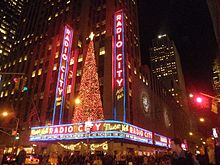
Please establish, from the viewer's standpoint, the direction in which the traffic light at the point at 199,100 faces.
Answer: facing the viewer

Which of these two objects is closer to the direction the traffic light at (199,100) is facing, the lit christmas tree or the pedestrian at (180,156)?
the pedestrian

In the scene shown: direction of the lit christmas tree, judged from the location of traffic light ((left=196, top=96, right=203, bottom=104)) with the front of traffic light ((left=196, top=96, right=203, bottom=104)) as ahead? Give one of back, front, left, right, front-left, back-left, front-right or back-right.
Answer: back-right

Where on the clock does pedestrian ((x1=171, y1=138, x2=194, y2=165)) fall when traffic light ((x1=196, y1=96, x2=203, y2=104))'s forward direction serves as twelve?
The pedestrian is roughly at 12 o'clock from the traffic light.

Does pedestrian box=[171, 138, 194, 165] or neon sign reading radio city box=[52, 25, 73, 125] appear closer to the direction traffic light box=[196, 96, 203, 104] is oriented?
the pedestrian

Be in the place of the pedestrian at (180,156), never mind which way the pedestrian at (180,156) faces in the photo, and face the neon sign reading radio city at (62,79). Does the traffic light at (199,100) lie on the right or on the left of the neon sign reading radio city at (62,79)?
right

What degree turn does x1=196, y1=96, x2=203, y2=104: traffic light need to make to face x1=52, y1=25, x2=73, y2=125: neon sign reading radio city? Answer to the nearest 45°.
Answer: approximately 135° to its right

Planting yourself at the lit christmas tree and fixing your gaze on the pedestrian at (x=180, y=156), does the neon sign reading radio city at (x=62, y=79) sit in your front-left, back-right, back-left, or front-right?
back-right

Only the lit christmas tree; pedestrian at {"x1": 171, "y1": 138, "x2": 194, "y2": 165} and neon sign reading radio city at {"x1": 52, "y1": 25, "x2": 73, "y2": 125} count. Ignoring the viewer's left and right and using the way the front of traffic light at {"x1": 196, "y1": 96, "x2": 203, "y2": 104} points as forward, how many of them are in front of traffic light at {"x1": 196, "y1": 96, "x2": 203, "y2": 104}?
1
